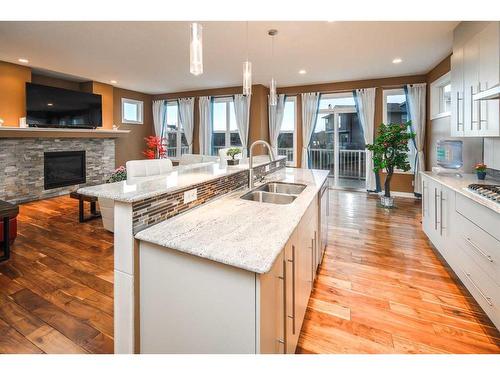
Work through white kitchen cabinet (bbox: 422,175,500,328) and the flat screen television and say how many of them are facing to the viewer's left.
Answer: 1

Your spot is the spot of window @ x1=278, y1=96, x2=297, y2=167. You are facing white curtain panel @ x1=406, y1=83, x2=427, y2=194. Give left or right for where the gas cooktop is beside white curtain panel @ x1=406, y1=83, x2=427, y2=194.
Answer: right

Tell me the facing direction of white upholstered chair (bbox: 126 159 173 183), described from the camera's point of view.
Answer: facing away from the viewer and to the left of the viewer

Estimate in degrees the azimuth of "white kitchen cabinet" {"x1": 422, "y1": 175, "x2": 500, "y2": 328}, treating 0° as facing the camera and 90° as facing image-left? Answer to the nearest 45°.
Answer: approximately 90°
